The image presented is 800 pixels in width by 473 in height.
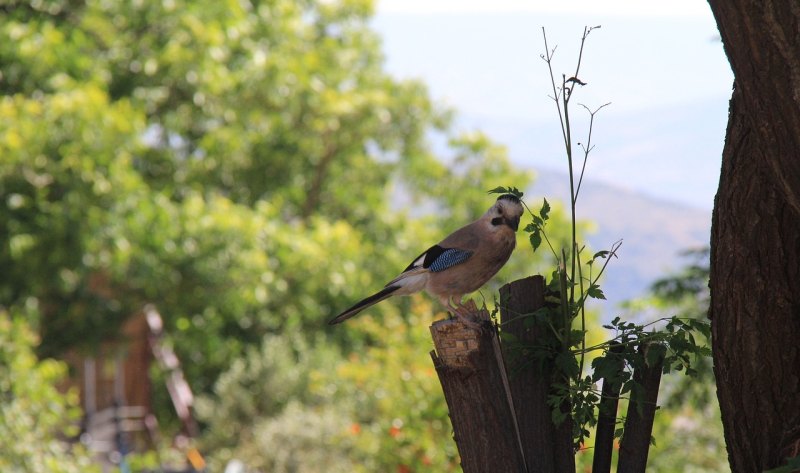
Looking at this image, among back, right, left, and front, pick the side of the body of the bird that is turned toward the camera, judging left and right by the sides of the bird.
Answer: right

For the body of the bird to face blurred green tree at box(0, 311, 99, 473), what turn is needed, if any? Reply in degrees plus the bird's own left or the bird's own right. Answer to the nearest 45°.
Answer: approximately 135° to the bird's own left

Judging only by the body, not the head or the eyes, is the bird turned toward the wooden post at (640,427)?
yes

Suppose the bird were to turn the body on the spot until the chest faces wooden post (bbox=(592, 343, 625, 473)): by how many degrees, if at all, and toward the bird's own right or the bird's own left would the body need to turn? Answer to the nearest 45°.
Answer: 0° — it already faces it

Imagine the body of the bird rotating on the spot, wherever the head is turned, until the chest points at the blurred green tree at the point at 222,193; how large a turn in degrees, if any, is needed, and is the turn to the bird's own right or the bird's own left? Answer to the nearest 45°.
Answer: approximately 90° to the bird's own left
